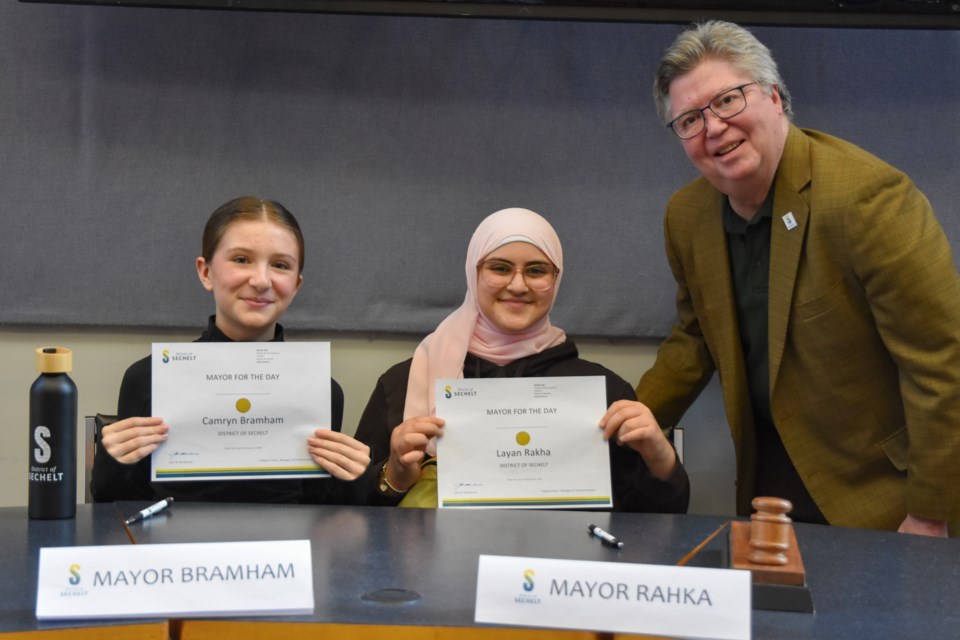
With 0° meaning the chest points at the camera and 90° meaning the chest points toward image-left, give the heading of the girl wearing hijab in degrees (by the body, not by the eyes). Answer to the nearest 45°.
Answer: approximately 0°

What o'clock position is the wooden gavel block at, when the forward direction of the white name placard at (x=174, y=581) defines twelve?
The wooden gavel block is roughly at 9 o'clock from the white name placard.

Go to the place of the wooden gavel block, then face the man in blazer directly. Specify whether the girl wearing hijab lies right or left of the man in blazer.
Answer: left

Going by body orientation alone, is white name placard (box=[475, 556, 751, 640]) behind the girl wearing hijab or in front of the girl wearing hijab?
in front

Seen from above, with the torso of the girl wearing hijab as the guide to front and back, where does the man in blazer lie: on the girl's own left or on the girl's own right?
on the girl's own left
